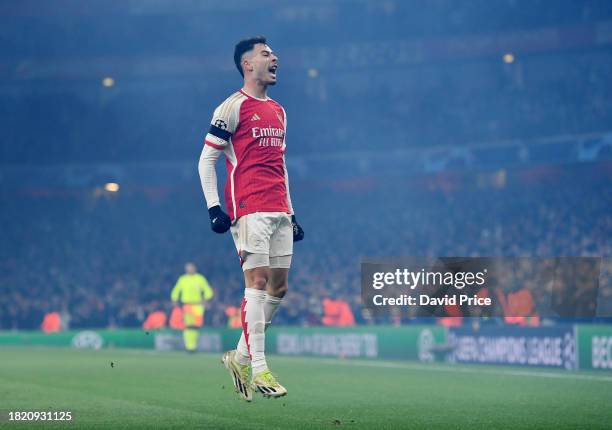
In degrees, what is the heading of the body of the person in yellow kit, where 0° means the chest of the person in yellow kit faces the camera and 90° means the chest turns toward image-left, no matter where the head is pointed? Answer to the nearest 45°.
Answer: approximately 0°
